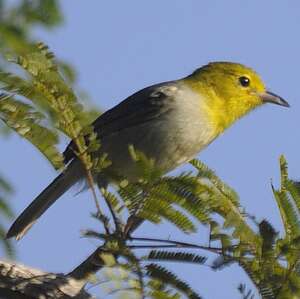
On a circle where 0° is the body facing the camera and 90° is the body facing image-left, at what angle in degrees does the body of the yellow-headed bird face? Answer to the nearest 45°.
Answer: approximately 270°

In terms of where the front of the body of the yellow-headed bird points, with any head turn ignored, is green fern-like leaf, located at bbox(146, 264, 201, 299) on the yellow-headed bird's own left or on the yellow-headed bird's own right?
on the yellow-headed bird's own right

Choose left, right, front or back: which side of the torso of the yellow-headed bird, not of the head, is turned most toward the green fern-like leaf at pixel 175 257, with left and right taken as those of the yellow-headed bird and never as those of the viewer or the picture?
right
